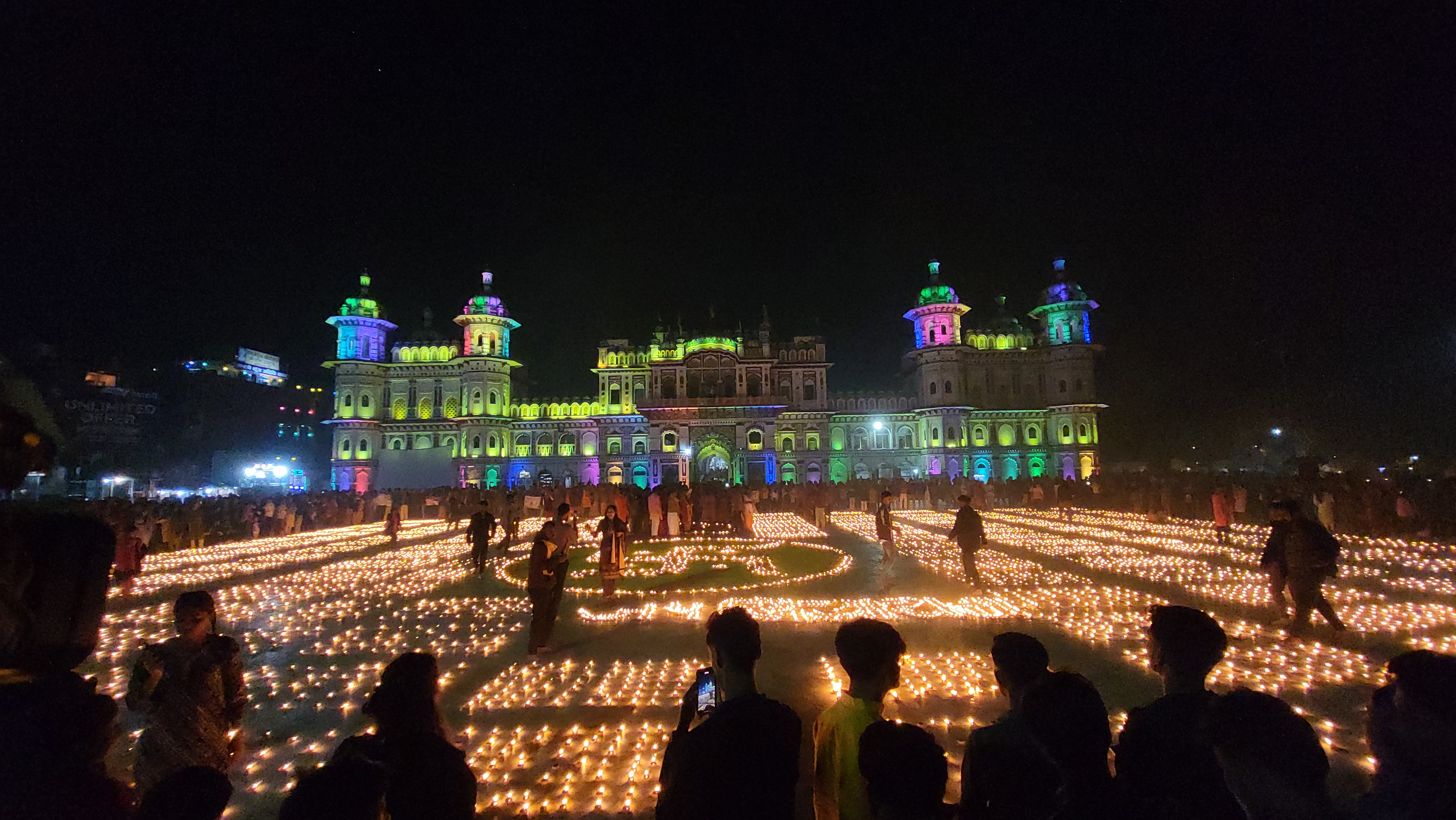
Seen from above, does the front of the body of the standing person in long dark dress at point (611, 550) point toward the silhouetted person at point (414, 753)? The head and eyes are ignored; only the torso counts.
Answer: yes

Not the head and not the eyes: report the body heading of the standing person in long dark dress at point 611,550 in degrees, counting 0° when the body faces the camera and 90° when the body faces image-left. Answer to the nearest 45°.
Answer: approximately 0°

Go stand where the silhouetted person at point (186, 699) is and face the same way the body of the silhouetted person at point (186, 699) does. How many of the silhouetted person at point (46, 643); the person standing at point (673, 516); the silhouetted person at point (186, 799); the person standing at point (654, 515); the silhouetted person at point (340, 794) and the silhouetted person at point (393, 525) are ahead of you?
3

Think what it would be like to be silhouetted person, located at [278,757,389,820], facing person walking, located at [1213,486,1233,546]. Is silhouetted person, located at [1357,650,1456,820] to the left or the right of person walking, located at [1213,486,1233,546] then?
right

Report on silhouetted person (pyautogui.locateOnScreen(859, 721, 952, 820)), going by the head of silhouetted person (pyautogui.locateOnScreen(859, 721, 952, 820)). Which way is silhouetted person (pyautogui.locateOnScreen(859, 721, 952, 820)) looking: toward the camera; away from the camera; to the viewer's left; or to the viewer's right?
away from the camera
